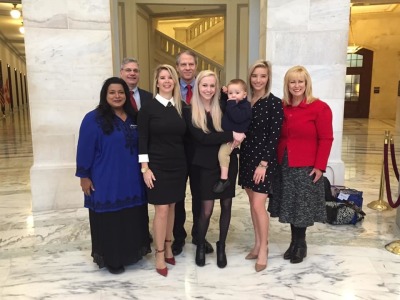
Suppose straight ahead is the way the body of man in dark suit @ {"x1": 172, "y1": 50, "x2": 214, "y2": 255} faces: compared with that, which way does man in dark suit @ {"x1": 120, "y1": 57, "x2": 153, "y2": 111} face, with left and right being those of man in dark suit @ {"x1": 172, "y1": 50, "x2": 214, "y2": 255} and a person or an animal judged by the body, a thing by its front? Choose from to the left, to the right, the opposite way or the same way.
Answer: the same way

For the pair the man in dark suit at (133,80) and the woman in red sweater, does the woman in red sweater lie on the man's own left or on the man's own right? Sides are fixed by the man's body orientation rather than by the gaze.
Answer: on the man's own left

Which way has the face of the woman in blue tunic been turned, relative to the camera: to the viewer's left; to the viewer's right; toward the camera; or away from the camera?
toward the camera

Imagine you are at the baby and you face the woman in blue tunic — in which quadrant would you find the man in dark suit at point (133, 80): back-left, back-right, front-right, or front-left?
front-right

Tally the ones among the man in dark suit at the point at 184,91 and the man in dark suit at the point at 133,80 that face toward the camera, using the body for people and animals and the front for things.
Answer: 2

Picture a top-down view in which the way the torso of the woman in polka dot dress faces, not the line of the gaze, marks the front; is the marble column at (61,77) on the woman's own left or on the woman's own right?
on the woman's own right

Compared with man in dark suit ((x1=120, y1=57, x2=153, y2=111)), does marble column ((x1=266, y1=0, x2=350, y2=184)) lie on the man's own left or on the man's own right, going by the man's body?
on the man's own left

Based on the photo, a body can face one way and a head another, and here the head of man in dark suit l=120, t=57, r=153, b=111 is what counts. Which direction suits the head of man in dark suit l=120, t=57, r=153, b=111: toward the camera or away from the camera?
toward the camera

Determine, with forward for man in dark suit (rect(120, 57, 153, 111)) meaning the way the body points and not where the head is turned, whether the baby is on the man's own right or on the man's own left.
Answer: on the man's own left

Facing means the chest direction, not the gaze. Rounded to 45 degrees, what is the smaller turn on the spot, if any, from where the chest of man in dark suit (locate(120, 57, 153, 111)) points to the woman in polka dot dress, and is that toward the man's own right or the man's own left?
approximately 45° to the man's own left

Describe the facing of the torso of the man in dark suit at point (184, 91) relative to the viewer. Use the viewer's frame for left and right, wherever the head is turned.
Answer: facing the viewer

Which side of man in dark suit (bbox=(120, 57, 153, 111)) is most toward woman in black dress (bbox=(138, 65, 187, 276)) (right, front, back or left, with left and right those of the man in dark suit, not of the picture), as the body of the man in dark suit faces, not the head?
front

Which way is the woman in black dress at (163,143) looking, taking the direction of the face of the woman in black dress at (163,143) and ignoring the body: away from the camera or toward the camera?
toward the camera

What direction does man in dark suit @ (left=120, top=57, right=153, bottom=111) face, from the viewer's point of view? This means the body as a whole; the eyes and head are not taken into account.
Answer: toward the camera

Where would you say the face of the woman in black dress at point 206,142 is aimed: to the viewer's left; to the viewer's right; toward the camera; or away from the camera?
toward the camera
